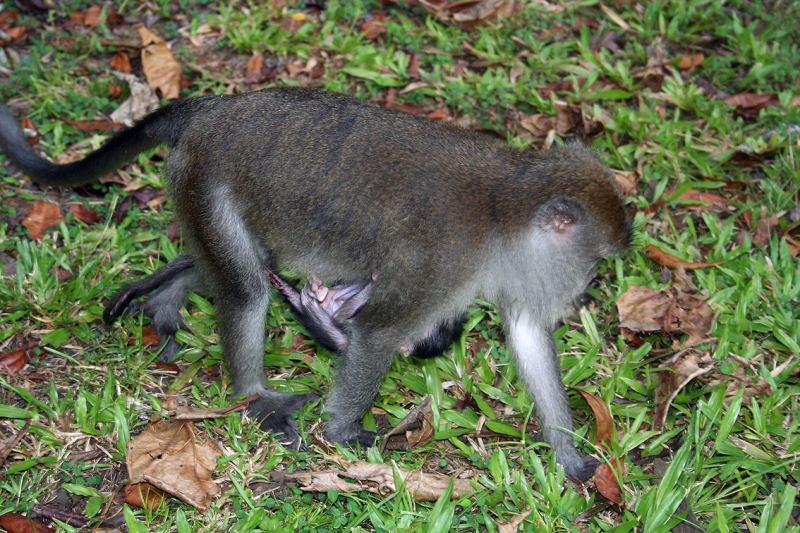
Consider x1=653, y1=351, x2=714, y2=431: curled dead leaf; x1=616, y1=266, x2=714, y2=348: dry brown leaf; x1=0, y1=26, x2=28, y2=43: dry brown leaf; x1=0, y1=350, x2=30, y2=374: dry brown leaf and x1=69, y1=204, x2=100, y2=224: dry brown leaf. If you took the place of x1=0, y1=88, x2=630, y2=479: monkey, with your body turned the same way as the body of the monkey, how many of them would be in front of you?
2

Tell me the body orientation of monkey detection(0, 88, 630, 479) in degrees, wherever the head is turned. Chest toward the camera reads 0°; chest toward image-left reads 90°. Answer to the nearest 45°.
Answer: approximately 270°

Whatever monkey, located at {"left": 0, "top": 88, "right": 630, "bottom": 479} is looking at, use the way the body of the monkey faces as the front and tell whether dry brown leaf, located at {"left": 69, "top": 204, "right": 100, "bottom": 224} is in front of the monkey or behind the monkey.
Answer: behind

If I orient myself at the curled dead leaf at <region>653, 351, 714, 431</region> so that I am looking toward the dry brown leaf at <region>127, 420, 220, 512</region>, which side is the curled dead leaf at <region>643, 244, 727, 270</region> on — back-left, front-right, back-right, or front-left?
back-right

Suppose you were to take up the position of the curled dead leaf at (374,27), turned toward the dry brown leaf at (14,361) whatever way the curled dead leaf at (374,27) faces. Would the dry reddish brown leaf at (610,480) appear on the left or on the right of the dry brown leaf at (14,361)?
left
